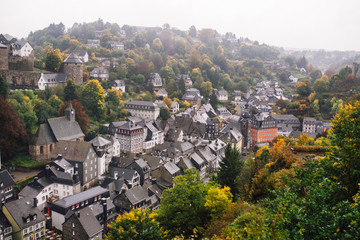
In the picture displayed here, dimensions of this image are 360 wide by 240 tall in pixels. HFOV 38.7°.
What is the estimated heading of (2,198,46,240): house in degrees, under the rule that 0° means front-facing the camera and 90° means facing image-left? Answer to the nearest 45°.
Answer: approximately 315°

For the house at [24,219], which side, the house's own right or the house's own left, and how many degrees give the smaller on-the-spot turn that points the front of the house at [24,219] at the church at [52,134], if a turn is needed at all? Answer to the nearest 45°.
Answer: approximately 135° to the house's own left

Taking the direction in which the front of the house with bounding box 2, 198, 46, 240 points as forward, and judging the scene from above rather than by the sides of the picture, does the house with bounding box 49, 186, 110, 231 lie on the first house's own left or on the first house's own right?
on the first house's own left
